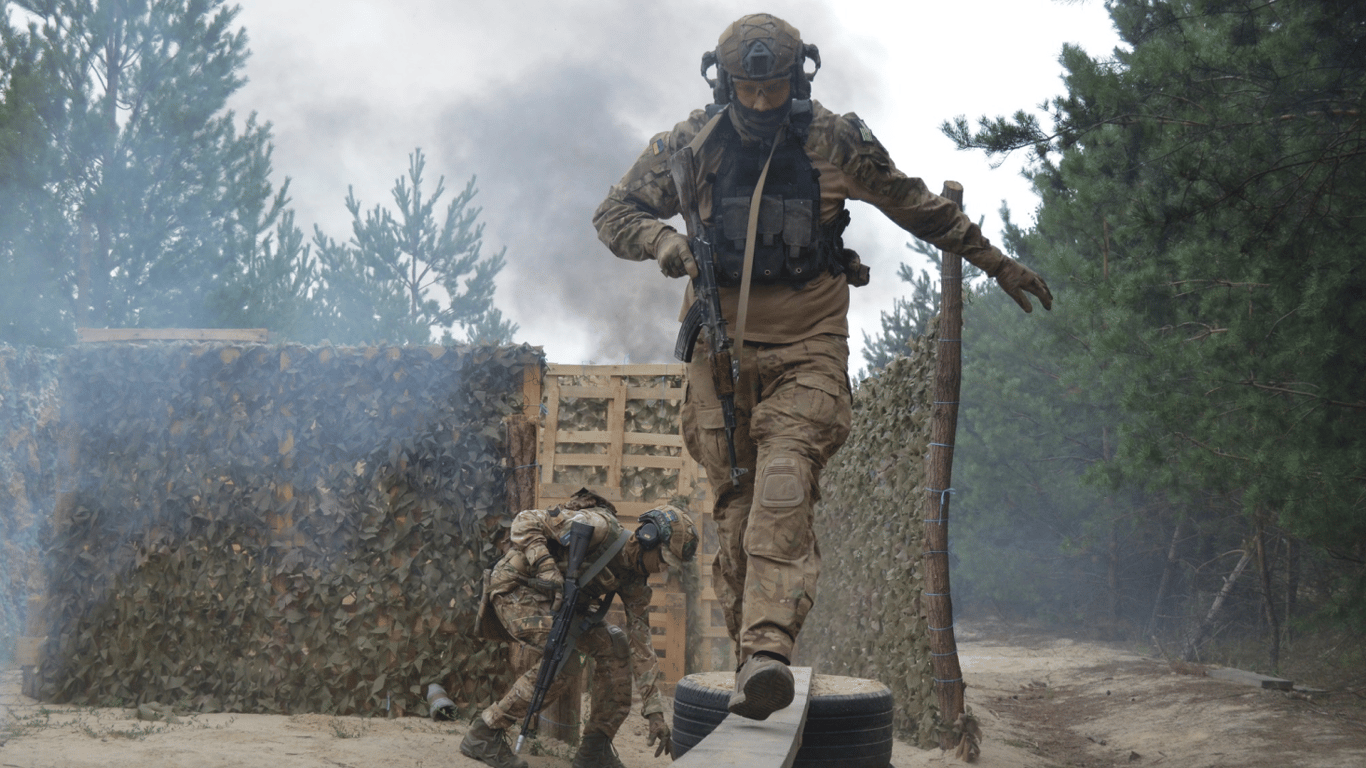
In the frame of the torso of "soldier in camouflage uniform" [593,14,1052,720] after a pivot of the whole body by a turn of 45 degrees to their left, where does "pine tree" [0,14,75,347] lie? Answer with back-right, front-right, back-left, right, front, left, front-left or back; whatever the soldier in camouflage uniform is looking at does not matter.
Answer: back

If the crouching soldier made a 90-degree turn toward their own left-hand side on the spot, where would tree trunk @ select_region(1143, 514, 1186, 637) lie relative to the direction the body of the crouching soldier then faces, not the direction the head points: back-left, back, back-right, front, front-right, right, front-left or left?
front-right

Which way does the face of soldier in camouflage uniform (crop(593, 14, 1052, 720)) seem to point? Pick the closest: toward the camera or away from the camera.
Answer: toward the camera

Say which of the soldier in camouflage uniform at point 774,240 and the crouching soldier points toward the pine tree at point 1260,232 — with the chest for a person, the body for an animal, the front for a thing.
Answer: the crouching soldier

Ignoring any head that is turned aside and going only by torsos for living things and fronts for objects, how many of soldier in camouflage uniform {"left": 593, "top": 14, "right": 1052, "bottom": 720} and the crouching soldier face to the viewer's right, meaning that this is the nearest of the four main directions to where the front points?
1

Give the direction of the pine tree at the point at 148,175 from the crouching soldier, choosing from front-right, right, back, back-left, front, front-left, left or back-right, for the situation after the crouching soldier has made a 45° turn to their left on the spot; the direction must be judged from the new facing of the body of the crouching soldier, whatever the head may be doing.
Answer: left

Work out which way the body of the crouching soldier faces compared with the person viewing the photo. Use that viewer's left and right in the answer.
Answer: facing to the right of the viewer

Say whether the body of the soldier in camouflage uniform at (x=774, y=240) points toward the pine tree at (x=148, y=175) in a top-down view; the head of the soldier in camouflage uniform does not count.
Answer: no

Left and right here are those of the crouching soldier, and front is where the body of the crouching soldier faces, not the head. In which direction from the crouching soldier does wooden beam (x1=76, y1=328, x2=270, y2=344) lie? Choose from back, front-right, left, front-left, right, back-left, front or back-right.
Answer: back-left

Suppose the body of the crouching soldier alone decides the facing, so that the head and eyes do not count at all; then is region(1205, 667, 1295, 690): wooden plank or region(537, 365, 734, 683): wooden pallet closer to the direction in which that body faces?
the wooden plank

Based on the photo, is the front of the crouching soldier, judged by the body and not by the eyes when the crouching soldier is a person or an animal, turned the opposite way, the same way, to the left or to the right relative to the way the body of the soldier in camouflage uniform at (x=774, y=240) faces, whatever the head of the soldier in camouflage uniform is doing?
to the left

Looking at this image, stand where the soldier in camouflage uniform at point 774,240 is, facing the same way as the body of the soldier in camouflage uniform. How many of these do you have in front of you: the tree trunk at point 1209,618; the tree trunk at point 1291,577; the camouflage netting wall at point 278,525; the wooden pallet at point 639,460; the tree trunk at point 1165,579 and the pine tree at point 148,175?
0

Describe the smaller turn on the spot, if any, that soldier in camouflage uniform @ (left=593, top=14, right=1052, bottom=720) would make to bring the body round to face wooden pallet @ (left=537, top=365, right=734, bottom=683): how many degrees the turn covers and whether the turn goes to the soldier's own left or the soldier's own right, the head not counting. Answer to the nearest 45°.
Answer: approximately 180°

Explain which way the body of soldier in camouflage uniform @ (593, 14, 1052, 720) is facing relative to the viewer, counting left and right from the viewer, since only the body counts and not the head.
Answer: facing the viewer

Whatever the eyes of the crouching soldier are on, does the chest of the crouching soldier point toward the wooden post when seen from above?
yes

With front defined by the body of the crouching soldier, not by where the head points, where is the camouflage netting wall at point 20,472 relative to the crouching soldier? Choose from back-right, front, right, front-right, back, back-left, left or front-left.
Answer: back-left

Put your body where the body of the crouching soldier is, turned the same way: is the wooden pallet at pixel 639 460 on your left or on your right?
on your left

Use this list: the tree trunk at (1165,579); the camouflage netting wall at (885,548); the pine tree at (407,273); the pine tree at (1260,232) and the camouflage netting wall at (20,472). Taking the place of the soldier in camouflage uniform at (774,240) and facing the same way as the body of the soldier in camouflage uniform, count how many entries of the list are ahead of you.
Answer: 0

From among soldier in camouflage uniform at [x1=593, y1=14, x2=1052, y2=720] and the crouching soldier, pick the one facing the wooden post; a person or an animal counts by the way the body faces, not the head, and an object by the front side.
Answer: the crouching soldier

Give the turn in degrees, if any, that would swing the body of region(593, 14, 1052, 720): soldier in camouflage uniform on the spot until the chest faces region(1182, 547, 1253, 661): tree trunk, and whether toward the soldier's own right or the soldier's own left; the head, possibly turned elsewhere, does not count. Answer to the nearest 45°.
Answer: approximately 135° to the soldier's own left
